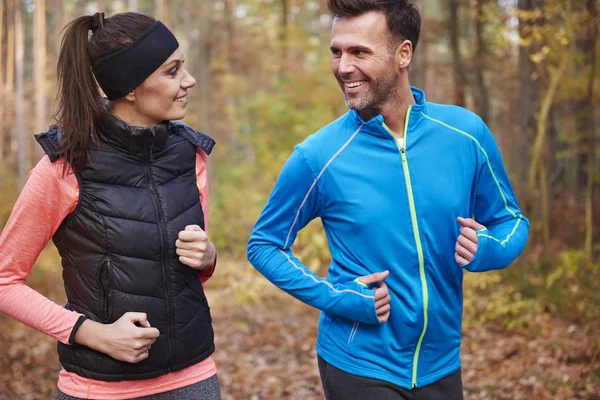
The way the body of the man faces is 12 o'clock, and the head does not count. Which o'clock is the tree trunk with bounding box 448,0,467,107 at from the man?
The tree trunk is roughly at 6 o'clock from the man.

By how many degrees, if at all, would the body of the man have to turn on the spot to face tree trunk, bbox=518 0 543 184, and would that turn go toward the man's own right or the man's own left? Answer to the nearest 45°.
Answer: approximately 180°

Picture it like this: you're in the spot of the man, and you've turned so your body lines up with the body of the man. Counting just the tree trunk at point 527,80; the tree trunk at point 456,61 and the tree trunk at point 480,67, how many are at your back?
3

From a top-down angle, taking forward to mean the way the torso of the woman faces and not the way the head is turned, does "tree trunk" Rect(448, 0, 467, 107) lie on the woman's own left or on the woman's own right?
on the woman's own left

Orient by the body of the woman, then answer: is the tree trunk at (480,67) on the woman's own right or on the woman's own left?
on the woman's own left

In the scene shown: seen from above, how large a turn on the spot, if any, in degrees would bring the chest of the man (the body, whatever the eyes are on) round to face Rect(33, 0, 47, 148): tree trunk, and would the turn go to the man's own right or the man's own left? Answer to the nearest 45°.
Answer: approximately 135° to the man's own right

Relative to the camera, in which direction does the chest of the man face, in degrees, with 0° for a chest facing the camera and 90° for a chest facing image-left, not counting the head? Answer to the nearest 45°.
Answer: approximately 0°

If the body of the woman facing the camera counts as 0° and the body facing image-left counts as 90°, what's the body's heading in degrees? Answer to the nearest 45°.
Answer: approximately 315°

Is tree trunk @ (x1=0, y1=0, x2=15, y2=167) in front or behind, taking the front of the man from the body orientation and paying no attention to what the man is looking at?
behind

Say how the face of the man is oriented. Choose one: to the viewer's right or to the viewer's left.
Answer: to the viewer's left

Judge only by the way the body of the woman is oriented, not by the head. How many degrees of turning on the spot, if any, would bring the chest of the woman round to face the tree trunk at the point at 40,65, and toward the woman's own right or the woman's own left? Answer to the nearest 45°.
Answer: approximately 135° to the woman's own left

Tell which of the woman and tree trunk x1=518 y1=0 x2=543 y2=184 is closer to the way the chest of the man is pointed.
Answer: the woman

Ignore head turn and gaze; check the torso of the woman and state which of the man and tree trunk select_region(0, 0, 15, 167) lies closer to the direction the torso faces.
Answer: the man
